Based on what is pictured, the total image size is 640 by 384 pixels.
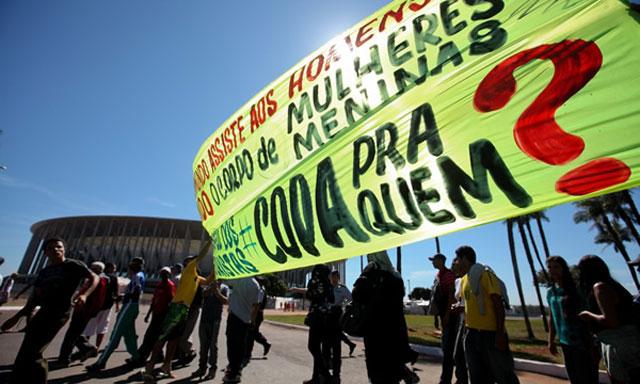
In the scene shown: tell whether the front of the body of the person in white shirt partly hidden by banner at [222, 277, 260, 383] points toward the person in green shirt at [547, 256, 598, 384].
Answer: no

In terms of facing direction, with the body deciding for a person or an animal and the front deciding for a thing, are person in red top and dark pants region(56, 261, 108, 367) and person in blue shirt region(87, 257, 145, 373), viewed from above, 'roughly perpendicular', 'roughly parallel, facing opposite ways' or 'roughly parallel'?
roughly parallel

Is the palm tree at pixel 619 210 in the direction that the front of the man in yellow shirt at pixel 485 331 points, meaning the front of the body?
no

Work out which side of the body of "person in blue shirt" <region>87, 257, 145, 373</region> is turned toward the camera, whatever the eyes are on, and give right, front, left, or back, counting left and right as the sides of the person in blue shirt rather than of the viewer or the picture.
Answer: left

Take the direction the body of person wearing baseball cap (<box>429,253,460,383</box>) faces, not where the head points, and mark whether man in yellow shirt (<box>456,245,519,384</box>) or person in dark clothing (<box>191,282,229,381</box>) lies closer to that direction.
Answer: the person in dark clothing

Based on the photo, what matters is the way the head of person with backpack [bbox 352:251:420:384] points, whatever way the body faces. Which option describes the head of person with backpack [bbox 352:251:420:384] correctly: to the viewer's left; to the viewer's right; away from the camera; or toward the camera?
away from the camera

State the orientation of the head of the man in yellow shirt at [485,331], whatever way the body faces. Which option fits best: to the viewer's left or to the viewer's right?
to the viewer's left

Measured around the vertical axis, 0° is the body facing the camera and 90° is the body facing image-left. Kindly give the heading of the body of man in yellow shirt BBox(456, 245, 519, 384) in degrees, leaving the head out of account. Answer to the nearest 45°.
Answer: approximately 45°

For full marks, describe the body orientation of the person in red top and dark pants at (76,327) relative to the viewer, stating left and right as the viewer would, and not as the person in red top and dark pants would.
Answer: facing to the left of the viewer

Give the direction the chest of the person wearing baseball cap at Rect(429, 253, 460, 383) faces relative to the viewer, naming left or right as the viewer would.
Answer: facing to the left of the viewer

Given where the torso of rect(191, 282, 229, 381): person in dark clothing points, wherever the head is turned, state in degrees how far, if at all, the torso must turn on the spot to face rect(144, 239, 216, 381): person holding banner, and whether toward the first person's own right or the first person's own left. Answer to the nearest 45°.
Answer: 0° — they already face them

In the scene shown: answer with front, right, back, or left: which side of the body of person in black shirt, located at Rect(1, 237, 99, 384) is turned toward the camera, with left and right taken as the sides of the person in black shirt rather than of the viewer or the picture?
front

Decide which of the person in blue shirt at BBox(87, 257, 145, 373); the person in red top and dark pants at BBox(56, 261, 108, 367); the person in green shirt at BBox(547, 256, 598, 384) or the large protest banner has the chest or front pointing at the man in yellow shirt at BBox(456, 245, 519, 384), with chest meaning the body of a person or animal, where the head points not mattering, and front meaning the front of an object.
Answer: the person in green shirt
